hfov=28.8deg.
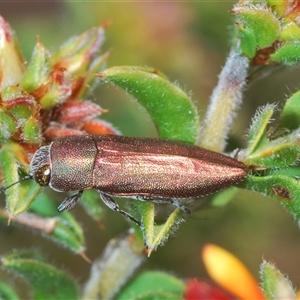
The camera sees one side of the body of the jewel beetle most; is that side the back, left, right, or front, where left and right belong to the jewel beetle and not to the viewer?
left

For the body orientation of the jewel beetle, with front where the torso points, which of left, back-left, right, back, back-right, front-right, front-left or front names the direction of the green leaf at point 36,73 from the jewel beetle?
front

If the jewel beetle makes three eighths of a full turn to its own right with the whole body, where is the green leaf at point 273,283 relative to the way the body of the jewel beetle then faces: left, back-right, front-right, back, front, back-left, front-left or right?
right
